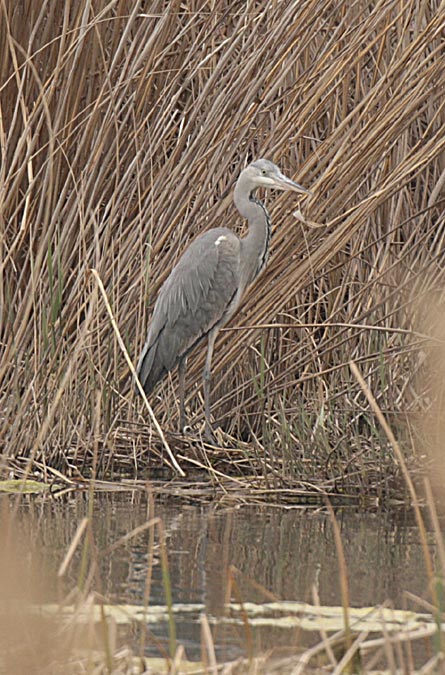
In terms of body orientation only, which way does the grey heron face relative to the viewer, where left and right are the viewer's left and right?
facing to the right of the viewer
